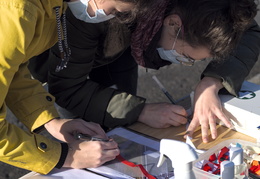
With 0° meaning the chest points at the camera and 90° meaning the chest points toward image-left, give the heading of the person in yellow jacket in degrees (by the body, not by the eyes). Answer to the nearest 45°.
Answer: approximately 270°

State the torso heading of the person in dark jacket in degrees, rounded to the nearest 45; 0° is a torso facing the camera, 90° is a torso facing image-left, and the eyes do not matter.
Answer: approximately 315°

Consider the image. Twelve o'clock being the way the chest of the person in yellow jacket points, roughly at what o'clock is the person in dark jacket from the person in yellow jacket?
The person in dark jacket is roughly at 11 o'clock from the person in yellow jacket.

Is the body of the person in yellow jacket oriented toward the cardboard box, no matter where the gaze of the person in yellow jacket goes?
yes
